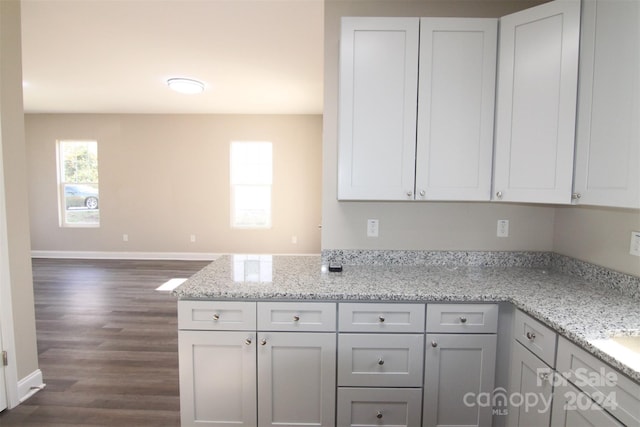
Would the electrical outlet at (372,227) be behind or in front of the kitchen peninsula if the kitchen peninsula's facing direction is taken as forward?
behind

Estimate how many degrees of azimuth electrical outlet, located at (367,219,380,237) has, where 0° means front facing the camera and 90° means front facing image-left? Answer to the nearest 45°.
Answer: approximately 0°

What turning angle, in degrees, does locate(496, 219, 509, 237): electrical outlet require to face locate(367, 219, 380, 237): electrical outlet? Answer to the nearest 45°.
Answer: approximately 45° to its right
